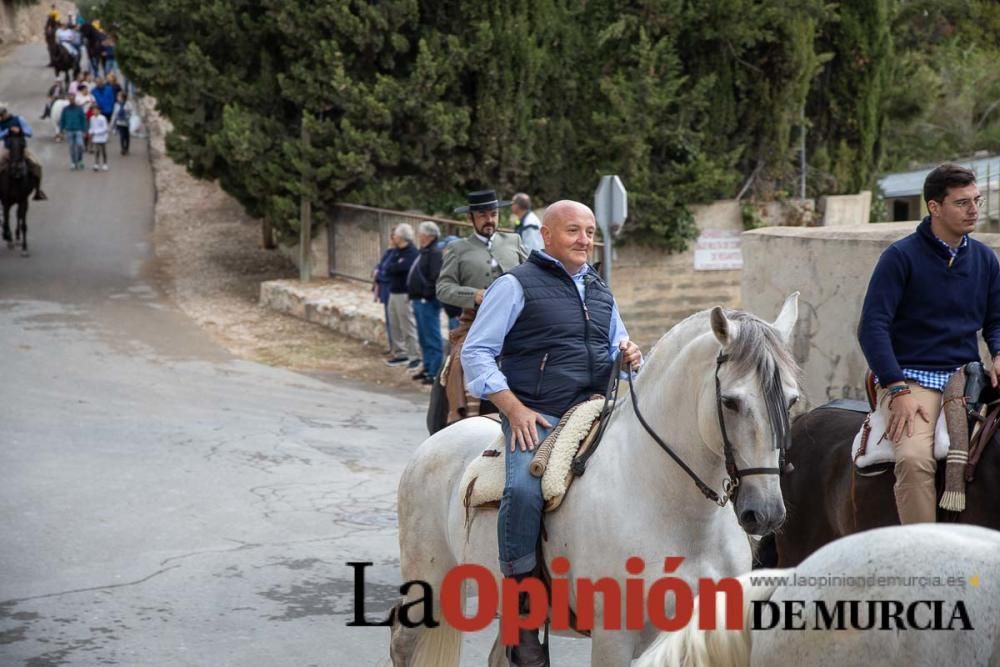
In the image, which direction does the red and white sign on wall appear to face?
toward the camera

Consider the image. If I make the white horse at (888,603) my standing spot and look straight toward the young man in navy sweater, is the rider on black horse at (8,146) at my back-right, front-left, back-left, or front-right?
front-left

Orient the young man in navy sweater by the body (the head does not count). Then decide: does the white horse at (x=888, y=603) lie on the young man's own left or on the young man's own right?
on the young man's own right

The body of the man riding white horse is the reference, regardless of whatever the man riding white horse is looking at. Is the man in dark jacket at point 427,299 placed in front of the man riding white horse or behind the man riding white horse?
behind

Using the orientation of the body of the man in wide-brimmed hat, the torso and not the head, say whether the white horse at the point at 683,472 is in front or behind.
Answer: in front
